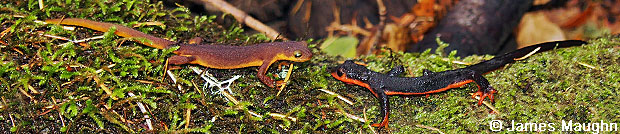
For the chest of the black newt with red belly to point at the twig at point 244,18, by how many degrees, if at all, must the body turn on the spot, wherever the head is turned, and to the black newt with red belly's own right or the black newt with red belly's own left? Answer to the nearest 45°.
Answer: approximately 45° to the black newt with red belly's own right

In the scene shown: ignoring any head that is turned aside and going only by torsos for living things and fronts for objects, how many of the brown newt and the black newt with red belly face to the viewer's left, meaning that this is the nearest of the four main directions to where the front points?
1

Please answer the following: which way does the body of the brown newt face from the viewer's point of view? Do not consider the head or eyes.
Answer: to the viewer's right

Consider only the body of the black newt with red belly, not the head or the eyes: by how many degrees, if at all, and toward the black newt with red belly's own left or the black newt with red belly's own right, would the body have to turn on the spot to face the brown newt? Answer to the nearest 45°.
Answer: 0° — it already faces it

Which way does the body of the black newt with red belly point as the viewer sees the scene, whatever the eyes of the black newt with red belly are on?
to the viewer's left

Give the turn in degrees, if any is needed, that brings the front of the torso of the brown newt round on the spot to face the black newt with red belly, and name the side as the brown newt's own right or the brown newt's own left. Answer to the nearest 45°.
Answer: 0° — it already faces it
